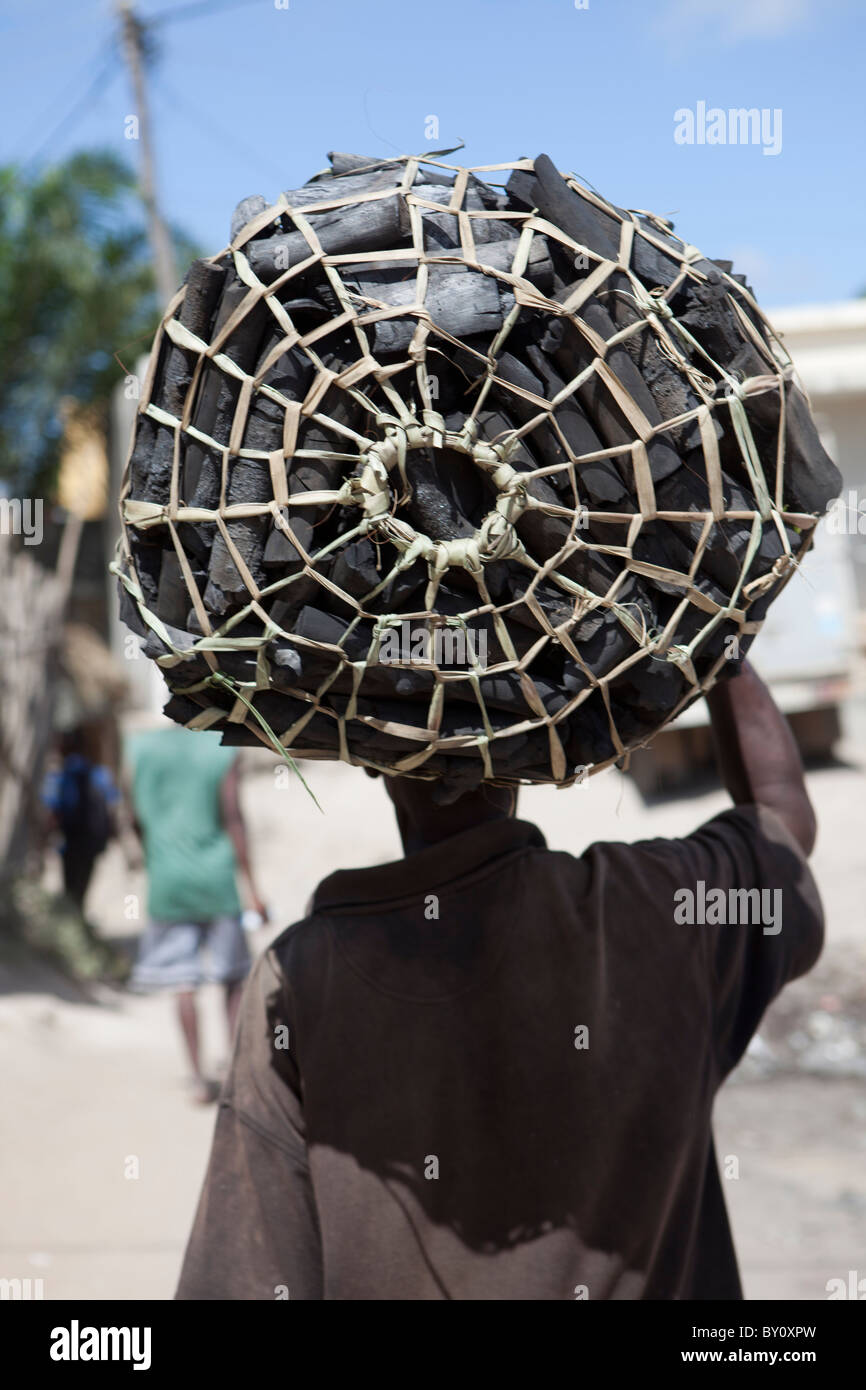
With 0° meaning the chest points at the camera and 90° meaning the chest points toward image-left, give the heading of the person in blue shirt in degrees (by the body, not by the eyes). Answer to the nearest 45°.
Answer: approximately 180°

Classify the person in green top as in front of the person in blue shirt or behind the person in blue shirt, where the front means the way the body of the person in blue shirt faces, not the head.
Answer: behind

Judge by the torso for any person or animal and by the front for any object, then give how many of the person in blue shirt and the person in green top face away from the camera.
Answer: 2

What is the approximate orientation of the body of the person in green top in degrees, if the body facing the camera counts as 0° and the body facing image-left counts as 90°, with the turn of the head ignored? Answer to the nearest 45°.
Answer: approximately 180°

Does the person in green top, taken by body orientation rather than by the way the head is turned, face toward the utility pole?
yes

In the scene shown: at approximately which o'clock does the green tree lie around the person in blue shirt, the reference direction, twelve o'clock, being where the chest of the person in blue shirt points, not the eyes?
The green tree is roughly at 12 o'clock from the person in blue shirt.

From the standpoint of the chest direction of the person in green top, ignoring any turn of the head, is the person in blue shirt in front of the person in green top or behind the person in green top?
in front
